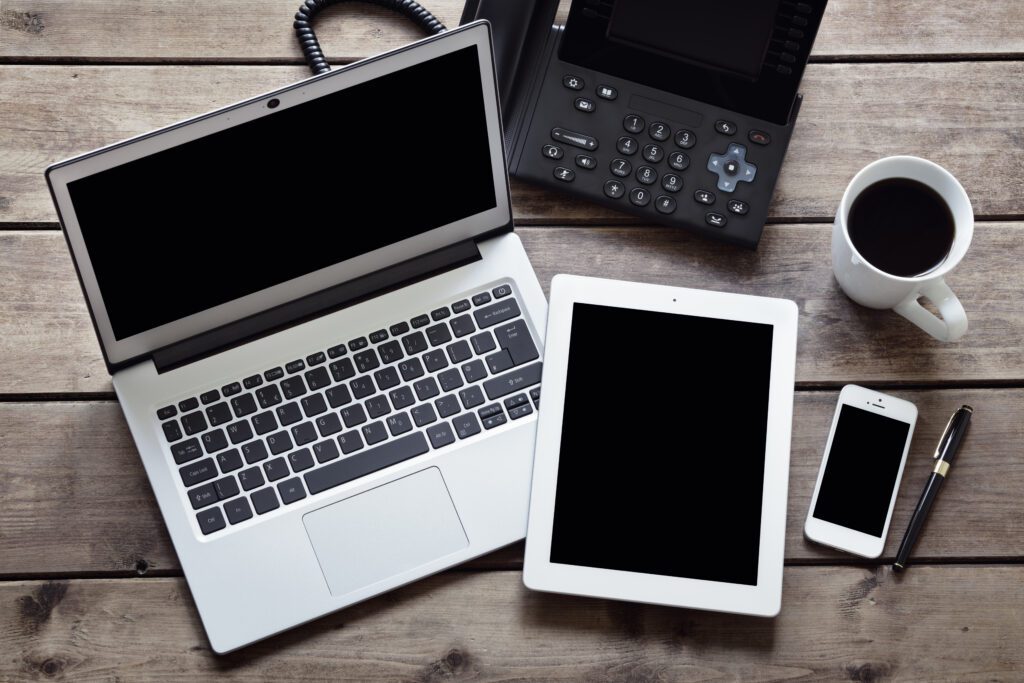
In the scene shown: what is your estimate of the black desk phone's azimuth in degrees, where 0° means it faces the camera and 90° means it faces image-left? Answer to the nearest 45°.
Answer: approximately 0°

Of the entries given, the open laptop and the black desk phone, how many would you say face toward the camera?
2
